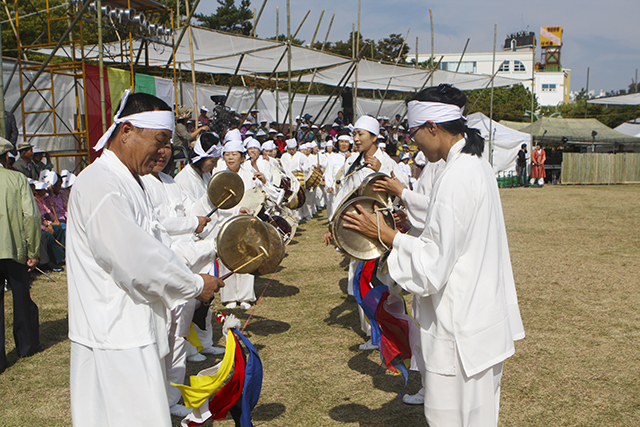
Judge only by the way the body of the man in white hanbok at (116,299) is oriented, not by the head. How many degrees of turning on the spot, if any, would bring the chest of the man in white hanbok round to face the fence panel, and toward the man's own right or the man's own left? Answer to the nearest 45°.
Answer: approximately 45° to the man's own left

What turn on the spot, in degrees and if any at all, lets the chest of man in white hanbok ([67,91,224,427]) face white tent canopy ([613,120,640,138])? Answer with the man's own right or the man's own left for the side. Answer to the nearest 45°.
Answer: approximately 45° to the man's own left

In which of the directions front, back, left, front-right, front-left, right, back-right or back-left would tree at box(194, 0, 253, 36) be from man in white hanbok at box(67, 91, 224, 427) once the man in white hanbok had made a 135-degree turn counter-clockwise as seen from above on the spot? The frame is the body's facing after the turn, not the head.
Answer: front-right

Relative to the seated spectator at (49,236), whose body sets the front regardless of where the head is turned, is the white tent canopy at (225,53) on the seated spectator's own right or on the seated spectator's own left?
on the seated spectator's own left

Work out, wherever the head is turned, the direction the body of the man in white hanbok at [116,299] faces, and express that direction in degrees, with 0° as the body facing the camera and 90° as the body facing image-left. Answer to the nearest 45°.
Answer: approximately 270°

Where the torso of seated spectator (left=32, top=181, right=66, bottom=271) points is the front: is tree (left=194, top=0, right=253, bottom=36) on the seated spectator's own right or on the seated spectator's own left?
on the seated spectator's own left

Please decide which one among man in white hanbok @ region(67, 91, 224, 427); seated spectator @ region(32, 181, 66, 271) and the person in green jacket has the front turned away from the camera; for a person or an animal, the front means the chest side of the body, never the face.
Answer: the person in green jacket
